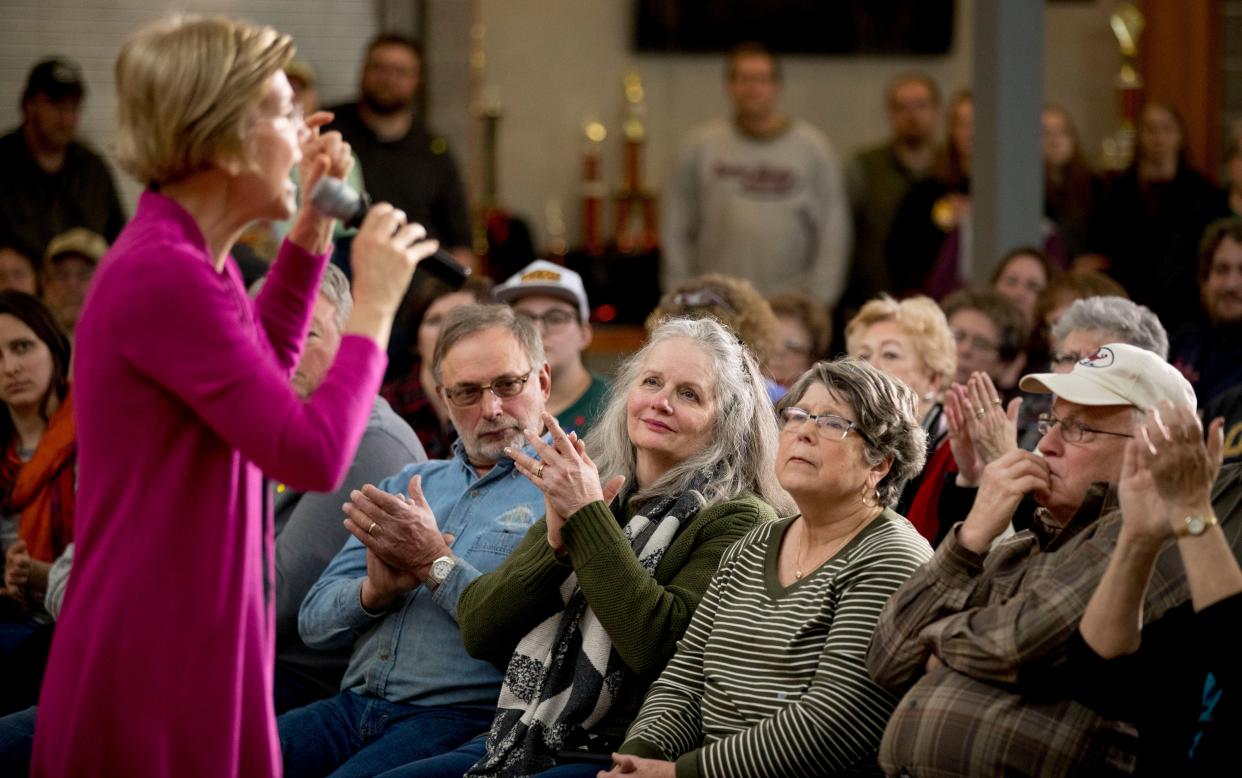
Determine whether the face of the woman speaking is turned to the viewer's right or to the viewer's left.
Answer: to the viewer's right

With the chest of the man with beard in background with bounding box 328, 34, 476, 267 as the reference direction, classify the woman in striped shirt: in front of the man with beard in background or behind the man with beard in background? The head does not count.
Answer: in front

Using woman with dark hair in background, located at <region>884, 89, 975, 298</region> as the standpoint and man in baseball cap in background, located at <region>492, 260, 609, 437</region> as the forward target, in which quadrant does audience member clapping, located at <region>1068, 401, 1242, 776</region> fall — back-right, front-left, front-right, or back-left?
front-left

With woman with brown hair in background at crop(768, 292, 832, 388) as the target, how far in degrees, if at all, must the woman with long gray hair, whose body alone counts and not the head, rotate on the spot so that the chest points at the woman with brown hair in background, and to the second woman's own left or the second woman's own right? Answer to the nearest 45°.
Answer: approximately 135° to the second woman's own right

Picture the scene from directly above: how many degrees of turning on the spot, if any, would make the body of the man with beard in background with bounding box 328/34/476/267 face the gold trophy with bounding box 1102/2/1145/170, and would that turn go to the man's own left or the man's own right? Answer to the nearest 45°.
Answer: approximately 90° to the man's own left

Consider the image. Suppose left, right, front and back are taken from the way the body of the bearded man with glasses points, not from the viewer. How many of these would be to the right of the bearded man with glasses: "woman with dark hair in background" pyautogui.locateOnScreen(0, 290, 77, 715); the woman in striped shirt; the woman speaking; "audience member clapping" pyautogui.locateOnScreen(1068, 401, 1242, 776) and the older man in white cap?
1

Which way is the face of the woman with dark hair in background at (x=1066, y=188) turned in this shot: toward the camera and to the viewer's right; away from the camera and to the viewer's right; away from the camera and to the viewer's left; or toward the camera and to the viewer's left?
toward the camera and to the viewer's left

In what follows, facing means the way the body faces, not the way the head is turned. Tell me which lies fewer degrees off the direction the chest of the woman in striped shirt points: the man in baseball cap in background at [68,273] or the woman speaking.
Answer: the woman speaking

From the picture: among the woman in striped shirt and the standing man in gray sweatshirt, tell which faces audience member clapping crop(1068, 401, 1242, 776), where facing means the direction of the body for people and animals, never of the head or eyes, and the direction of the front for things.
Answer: the standing man in gray sweatshirt

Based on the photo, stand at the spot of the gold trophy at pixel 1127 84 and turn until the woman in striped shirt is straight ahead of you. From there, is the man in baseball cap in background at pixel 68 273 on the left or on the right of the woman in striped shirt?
right

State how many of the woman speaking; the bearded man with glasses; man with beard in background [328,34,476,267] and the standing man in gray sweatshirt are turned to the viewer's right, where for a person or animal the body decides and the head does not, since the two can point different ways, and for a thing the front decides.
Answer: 1

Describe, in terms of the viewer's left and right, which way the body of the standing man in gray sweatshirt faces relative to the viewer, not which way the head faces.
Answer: facing the viewer

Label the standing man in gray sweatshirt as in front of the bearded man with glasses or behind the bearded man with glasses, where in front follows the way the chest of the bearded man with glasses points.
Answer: behind

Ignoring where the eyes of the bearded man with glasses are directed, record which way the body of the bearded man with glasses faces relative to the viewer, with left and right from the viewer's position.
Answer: facing the viewer and to the left of the viewer

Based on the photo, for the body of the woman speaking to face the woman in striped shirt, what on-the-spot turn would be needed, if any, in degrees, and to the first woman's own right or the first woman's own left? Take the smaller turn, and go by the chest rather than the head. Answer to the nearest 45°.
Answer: approximately 45° to the first woman's own left

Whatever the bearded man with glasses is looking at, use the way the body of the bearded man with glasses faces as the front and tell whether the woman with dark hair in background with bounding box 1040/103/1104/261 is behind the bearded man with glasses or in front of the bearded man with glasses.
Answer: behind

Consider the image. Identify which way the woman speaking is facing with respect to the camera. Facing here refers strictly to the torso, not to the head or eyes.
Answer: to the viewer's right

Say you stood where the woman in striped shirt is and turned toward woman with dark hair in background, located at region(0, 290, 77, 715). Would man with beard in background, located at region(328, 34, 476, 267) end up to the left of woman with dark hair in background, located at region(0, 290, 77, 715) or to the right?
right
